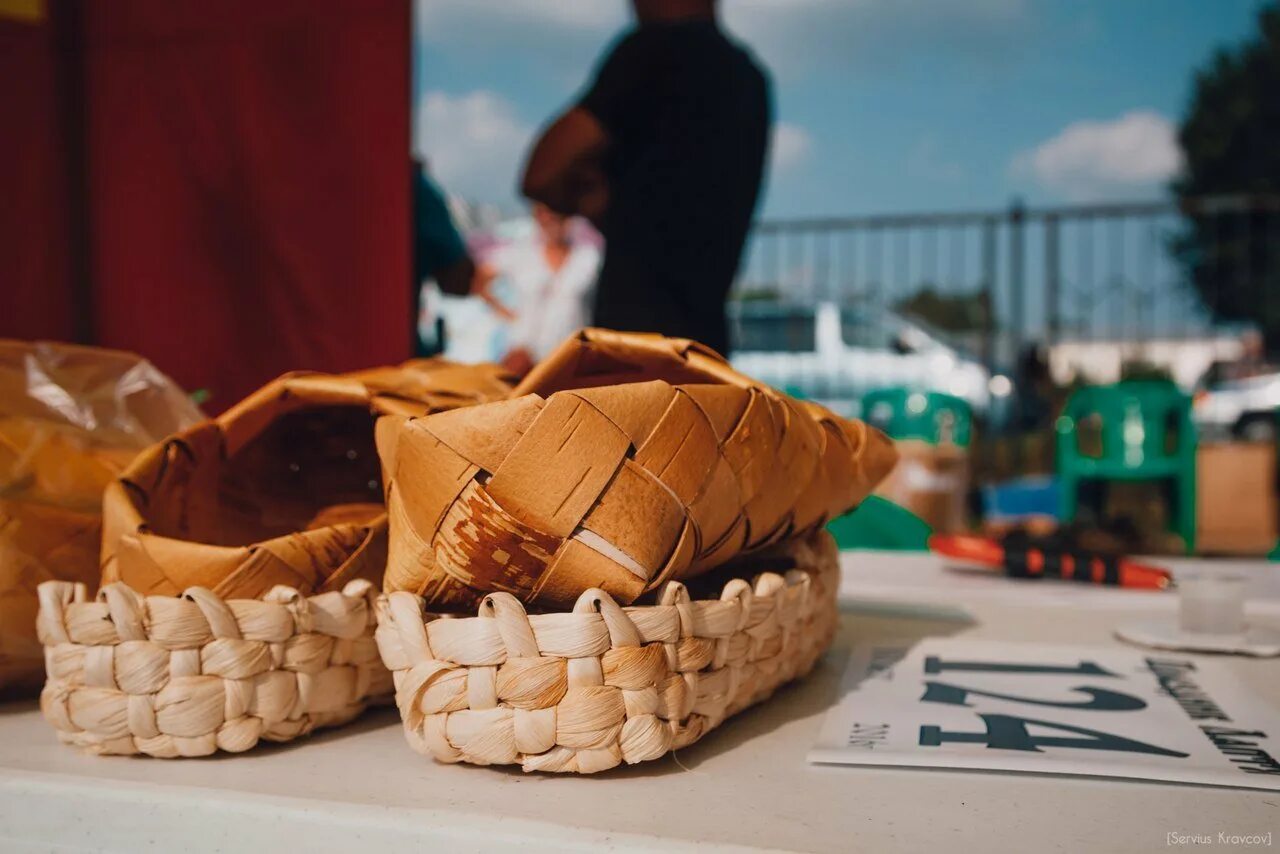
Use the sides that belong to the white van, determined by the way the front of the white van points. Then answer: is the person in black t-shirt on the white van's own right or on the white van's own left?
on the white van's own right

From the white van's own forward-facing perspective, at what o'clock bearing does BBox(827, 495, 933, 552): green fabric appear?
The green fabric is roughly at 3 o'clock from the white van.

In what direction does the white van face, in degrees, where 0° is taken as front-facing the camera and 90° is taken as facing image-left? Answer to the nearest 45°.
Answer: approximately 270°

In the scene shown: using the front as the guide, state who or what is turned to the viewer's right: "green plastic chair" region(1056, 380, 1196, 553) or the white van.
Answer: the white van

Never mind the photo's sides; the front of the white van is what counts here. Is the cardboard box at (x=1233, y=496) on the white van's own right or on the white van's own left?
on the white van's own right

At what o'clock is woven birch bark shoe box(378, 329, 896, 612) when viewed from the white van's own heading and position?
The woven birch bark shoe is roughly at 3 o'clock from the white van.

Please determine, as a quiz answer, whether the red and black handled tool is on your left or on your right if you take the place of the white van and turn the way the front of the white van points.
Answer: on your right
